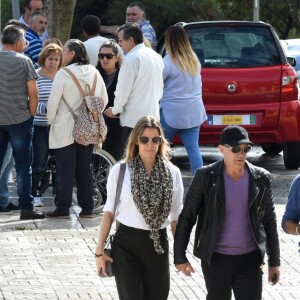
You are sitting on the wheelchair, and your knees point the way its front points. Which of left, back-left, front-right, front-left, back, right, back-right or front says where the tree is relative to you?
back-right

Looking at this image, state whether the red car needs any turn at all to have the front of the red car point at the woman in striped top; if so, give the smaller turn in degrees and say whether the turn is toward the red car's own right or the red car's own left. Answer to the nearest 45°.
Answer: approximately 135° to the red car's own left

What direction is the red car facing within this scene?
away from the camera

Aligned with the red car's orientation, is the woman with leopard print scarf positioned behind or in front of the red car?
behind

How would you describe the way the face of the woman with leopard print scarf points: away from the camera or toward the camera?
toward the camera

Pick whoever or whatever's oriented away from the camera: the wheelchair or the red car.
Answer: the red car

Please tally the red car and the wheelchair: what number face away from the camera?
1

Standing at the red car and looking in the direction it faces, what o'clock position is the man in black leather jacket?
The man in black leather jacket is roughly at 6 o'clock from the red car.

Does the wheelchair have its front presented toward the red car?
no
